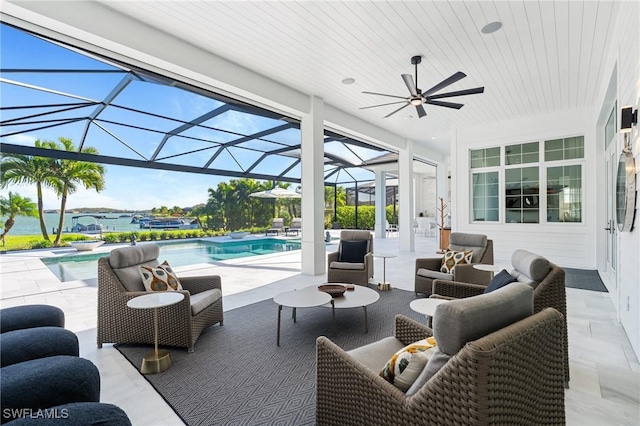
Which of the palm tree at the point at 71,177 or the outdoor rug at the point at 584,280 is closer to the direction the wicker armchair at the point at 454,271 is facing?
the palm tree

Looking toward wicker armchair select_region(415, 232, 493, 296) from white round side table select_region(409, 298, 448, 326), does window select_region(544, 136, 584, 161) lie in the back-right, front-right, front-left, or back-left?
front-right

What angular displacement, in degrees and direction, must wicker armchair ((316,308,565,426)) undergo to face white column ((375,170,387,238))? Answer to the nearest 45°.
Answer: approximately 45° to its right

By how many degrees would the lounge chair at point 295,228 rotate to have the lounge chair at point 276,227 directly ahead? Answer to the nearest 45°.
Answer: approximately 45° to its right

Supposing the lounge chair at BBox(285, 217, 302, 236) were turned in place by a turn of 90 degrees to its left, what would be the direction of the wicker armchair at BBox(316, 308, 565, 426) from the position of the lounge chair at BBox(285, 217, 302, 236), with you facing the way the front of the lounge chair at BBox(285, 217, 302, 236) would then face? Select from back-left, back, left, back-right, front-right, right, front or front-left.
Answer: front-right

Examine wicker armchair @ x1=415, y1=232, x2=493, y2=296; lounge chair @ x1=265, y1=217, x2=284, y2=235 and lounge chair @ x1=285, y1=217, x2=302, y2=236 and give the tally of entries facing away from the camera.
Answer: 0

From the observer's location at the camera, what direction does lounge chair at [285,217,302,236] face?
facing the viewer and to the left of the viewer

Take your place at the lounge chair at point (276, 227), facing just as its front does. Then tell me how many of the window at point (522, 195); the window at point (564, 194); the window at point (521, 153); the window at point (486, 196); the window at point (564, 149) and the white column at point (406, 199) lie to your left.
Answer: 6

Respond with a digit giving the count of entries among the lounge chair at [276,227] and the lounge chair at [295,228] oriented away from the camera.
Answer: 0

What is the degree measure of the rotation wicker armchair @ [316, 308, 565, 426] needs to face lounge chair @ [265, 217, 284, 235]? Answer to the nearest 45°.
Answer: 0° — it already faces it

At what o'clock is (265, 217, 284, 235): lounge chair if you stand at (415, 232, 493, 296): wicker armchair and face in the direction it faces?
The lounge chair is roughly at 3 o'clock from the wicker armchair.

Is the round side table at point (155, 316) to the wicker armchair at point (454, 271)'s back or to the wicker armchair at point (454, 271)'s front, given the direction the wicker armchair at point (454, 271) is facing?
to the front

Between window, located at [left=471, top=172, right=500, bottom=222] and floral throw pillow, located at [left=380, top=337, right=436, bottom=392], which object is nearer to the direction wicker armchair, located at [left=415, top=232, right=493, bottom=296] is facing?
the floral throw pillow

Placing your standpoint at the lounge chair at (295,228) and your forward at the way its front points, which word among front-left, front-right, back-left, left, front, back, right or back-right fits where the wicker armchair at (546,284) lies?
front-left

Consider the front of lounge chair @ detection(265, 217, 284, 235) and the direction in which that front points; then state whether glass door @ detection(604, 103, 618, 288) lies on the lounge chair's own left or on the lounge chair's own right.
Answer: on the lounge chair's own left

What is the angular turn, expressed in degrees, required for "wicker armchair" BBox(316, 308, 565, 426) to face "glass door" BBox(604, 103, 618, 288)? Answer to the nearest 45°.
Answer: approximately 90° to its right

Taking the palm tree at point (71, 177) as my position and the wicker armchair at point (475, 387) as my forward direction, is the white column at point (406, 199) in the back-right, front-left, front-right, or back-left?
front-left

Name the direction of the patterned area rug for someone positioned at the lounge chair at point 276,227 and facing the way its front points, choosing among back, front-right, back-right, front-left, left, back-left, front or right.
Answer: front-left

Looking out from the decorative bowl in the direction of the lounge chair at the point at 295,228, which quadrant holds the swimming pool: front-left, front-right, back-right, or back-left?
front-left

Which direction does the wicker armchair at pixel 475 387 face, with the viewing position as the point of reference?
facing away from the viewer and to the left of the viewer

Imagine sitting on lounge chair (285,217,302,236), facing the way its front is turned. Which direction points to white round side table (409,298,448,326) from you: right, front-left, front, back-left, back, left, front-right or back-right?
front-left
